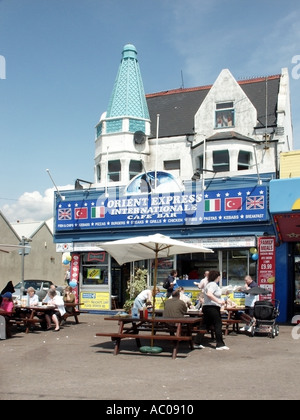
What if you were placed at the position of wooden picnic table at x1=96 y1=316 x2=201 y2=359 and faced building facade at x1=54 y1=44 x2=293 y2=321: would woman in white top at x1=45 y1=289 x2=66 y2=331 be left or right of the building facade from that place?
left

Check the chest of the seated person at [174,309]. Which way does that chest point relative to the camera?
away from the camera

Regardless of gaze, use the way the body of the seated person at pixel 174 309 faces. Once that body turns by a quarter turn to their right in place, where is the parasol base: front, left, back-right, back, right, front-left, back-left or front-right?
back-right

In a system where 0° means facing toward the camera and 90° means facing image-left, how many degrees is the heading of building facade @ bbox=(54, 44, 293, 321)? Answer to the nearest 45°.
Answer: approximately 0°

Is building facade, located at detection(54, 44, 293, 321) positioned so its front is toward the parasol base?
yes

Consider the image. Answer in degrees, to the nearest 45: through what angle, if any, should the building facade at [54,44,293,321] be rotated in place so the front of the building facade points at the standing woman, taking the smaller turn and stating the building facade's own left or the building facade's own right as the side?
0° — it already faces them
